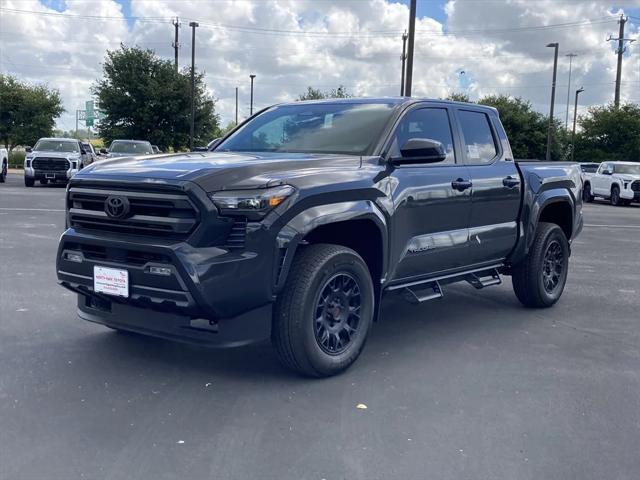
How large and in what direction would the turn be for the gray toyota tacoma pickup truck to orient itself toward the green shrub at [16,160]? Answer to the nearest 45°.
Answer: approximately 90° to its right

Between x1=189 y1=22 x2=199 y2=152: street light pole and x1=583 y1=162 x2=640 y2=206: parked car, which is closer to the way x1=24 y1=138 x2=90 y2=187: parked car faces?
the parked car

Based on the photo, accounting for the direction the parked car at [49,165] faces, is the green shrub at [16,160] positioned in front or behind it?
behind

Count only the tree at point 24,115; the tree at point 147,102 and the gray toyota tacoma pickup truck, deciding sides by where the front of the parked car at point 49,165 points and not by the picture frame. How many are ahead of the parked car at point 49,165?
1

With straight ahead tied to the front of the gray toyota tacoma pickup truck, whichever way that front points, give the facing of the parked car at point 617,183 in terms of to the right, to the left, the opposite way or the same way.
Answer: to the left

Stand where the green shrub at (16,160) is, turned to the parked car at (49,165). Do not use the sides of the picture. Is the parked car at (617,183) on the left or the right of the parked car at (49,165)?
left

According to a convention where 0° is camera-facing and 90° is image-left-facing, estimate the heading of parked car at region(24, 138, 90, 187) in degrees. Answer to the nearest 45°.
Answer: approximately 0°

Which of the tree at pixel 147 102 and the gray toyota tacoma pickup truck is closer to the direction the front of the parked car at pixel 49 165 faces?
the gray toyota tacoma pickup truck

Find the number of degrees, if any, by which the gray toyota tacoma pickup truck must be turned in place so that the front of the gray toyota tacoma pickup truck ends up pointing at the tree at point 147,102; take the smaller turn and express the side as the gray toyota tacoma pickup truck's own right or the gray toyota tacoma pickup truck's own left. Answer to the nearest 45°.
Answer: approximately 135° to the gray toyota tacoma pickup truck's own right

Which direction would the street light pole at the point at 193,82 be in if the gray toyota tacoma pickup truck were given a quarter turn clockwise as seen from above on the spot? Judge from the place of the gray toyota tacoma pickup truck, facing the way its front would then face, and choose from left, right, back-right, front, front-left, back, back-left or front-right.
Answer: front-right

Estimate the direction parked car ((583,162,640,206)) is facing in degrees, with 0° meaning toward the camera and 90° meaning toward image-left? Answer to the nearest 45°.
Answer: approximately 315°

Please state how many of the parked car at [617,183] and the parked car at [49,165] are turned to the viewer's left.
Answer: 0
